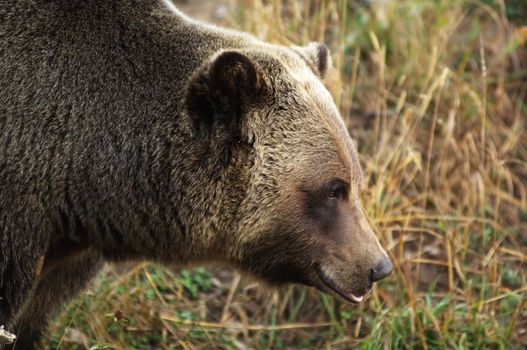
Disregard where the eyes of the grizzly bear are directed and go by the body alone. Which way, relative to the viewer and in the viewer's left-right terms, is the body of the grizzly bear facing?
facing to the right of the viewer
